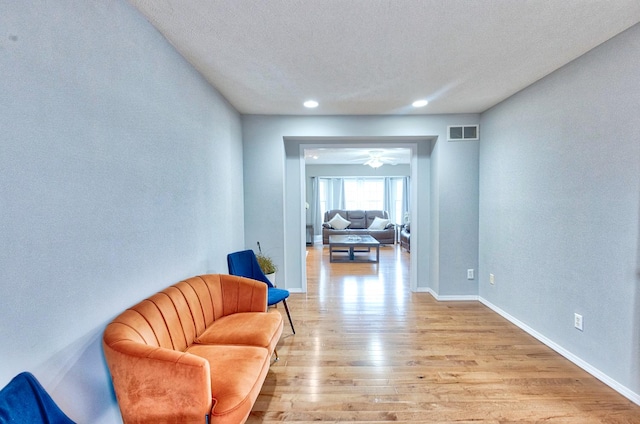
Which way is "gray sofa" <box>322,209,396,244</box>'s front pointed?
toward the camera

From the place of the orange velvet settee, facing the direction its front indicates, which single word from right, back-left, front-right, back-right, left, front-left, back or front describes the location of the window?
left

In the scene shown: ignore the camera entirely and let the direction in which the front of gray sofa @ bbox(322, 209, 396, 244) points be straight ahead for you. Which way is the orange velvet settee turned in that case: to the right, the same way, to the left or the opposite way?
to the left

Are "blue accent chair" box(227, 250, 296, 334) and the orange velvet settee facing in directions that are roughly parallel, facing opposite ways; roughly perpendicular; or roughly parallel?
roughly parallel

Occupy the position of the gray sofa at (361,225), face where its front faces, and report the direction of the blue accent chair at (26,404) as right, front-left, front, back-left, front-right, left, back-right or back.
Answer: front

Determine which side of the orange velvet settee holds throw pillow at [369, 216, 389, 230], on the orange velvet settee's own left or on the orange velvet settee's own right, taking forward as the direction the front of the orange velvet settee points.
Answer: on the orange velvet settee's own left

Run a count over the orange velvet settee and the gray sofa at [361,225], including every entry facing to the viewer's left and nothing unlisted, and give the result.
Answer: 0

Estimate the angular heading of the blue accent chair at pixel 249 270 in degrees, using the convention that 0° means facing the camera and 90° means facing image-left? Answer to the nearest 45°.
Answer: approximately 315°

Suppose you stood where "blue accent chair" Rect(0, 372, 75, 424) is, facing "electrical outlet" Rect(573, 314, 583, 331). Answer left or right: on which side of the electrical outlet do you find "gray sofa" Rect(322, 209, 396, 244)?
left

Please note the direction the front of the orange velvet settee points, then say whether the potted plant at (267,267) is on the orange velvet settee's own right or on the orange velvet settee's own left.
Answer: on the orange velvet settee's own left

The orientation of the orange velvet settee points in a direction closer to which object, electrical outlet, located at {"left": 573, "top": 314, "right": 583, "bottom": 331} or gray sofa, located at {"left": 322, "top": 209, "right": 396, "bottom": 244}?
the electrical outlet

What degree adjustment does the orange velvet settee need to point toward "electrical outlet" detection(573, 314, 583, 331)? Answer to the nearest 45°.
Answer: approximately 45° to its left

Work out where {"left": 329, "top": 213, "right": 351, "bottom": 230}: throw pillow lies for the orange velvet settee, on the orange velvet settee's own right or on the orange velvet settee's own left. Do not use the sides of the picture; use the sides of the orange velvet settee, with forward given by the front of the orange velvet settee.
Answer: on the orange velvet settee's own left

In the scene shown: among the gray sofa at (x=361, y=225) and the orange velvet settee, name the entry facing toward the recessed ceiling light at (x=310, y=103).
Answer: the gray sofa

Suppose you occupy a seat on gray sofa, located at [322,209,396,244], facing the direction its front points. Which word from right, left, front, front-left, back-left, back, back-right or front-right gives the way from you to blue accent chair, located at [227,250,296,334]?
front

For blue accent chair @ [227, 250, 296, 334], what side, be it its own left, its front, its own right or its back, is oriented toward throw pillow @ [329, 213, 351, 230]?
left

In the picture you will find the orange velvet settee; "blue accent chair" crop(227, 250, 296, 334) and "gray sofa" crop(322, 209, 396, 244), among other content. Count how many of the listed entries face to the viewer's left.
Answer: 0

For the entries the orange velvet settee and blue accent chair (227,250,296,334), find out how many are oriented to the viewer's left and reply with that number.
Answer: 0

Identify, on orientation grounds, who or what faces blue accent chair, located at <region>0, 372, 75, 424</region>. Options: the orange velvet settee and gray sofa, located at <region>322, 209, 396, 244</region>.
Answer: the gray sofa
